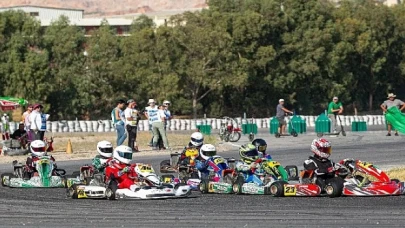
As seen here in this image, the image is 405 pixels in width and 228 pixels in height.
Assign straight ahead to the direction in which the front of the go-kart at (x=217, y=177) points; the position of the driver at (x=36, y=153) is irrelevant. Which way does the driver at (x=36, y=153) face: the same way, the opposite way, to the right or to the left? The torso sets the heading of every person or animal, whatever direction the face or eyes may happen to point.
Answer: the same way

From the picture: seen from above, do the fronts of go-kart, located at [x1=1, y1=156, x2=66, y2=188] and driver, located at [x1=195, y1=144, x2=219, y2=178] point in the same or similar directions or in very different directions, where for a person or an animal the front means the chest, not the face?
same or similar directions
